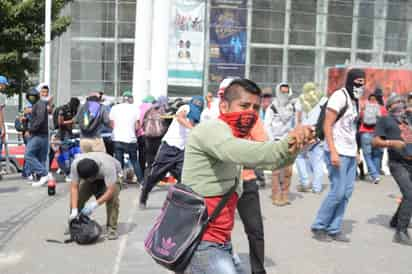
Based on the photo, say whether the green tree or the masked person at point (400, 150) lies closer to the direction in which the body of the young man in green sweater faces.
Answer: the masked person

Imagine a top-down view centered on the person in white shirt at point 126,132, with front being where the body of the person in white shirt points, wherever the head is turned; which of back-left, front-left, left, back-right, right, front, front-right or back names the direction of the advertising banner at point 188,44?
front

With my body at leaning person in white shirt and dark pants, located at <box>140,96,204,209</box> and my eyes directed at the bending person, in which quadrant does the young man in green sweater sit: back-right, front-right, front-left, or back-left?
front-left

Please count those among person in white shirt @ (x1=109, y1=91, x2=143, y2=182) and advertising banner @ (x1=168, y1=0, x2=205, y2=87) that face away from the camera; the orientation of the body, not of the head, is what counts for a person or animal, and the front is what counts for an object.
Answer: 1

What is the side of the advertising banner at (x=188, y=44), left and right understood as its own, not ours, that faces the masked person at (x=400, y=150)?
front

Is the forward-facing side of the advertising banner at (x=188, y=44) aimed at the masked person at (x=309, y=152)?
yes

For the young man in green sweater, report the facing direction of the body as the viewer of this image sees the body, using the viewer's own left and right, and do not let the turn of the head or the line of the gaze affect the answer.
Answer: facing to the right of the viewer

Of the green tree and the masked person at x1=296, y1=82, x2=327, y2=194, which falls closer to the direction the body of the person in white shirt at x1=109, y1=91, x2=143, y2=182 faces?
the green tree

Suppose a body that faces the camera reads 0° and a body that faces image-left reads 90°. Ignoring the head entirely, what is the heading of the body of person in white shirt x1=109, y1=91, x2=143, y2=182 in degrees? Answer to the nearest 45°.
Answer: approximately 180°

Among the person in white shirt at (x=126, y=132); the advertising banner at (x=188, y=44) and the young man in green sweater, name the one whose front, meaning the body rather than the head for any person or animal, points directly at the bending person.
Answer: the advertising banner

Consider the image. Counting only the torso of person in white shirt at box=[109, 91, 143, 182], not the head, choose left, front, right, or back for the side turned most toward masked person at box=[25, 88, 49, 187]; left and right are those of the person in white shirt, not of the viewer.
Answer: left

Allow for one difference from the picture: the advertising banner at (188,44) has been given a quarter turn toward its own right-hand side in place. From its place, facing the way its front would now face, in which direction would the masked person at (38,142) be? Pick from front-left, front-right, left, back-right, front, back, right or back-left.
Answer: left

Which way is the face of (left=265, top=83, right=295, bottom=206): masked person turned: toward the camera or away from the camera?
toward the camera

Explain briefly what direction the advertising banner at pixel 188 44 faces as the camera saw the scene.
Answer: facing the viewer
